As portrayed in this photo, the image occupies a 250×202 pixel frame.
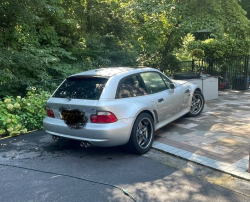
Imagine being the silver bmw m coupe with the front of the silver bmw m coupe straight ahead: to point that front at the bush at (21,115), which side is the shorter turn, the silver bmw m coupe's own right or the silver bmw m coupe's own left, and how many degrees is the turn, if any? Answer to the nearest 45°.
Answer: approximately 90° to the silver bmw m coupe's own left

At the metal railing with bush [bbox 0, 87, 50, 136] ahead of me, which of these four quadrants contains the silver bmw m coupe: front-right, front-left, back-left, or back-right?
front-left

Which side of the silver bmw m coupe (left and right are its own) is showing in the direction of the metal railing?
front

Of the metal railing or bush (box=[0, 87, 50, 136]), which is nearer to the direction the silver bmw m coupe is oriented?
the metal railing

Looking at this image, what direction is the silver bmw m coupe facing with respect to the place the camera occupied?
facing away from the viewer and to the right of the viewer
